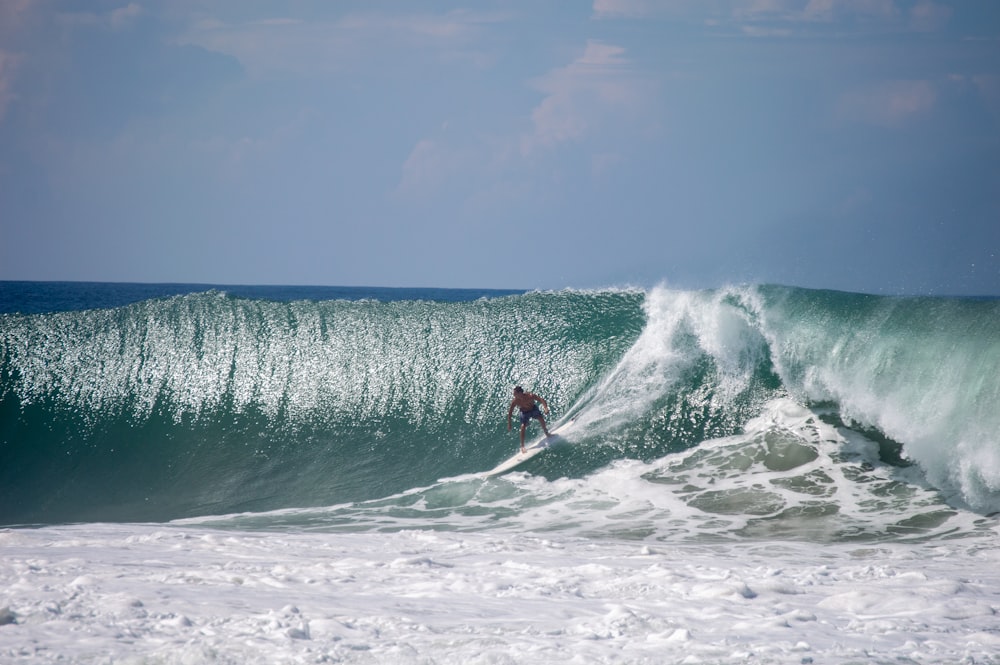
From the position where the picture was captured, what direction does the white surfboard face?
facing the viewer and to the left of the viewer
